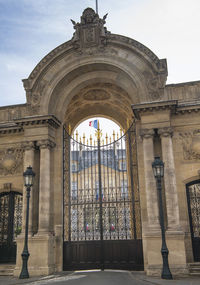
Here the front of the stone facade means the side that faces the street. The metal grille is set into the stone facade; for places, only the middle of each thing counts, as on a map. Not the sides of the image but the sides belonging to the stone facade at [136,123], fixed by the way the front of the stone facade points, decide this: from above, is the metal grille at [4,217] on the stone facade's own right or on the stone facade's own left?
on the stone facade's own right

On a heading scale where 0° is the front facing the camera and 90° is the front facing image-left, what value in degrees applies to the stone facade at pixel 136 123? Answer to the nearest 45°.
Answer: approximately 0°
